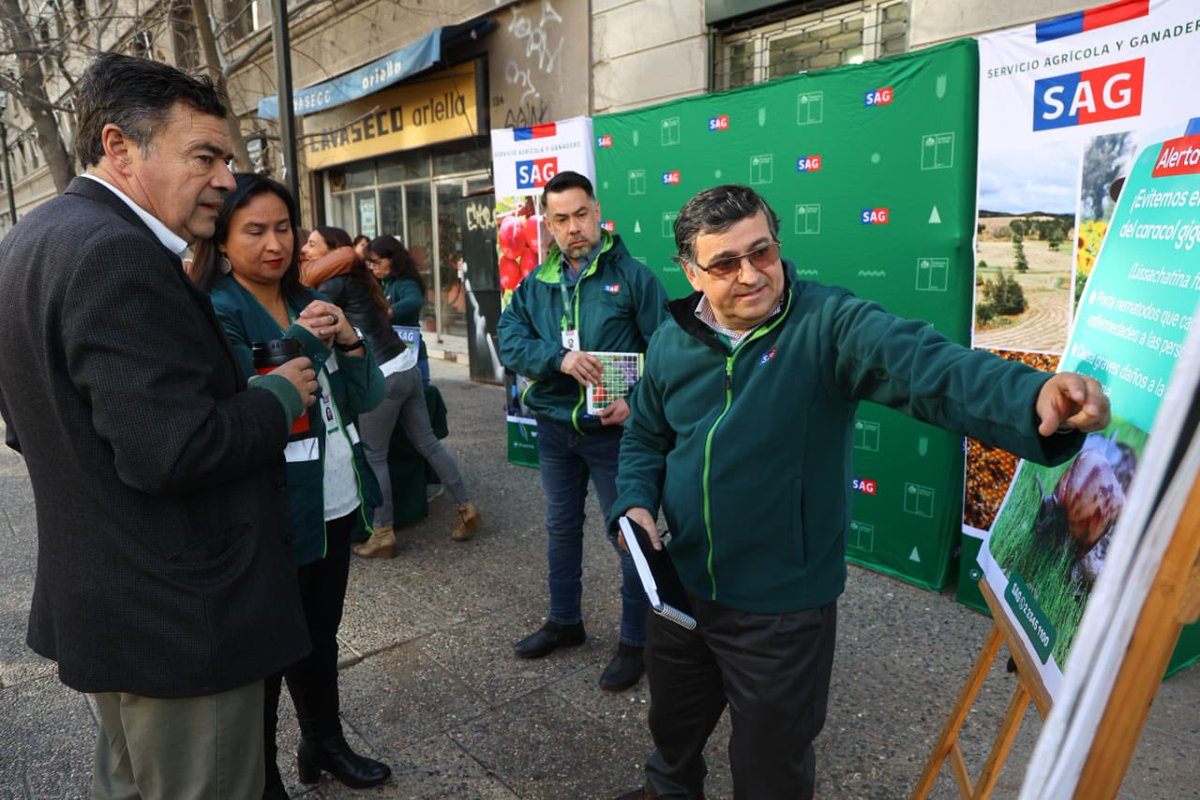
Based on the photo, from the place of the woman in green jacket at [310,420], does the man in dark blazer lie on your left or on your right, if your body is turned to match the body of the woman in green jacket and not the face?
on your right

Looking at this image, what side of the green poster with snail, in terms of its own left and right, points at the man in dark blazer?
front

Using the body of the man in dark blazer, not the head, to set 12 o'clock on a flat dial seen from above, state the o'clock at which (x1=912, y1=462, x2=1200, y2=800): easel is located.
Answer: The easel is roughly at 2 o'clock from the man in dark blazer.

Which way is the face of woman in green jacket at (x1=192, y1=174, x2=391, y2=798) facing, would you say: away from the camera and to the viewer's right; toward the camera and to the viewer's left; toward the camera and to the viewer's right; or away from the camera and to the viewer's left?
toward the camera and to the viewer's right

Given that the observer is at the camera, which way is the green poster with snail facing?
facing the viewer and to the left of the viewer

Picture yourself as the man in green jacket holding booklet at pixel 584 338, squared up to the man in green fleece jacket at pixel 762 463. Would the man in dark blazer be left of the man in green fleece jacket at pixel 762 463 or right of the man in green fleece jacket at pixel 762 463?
right

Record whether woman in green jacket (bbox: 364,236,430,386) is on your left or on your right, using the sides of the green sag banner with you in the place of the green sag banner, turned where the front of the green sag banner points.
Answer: on your right

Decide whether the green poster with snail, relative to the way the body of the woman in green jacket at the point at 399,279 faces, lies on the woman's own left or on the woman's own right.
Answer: on the woman's own left

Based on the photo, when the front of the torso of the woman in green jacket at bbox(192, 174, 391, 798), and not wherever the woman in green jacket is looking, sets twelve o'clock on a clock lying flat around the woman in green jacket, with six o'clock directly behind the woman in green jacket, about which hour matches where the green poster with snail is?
The green poster with snail is roughly at 12 o'clock from the woman in green jacket.

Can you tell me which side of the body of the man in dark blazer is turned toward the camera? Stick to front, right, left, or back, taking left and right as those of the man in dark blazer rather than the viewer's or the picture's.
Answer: right

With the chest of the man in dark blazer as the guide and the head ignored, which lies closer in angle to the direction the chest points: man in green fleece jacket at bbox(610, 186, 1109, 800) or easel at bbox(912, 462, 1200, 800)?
the man in green fleece jacket

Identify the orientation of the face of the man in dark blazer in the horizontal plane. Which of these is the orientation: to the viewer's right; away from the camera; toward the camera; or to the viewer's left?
to the viewer's right

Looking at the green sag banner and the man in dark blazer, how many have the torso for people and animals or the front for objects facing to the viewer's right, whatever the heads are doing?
1

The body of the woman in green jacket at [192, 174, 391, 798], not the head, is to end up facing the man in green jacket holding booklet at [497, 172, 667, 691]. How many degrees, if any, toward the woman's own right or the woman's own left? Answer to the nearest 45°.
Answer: approximately 90° to the woman's own left

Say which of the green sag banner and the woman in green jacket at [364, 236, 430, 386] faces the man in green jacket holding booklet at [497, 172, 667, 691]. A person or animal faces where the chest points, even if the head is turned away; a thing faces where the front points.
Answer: the green sag banner
